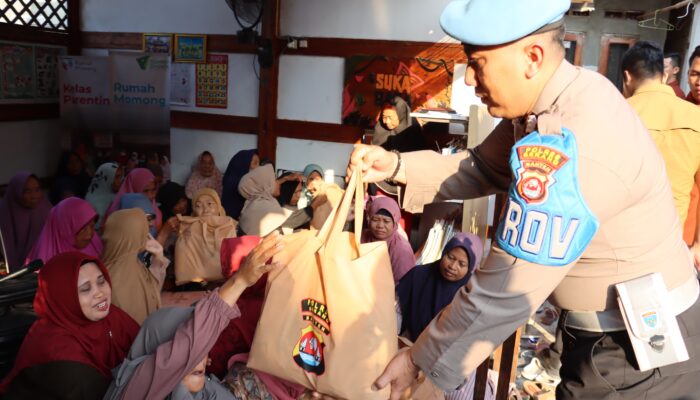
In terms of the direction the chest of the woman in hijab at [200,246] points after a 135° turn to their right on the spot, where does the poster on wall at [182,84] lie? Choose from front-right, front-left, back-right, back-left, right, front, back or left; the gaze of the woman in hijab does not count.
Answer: front-right

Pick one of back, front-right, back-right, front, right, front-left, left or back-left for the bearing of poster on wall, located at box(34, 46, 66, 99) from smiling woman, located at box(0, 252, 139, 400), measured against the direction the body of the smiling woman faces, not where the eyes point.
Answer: back-left

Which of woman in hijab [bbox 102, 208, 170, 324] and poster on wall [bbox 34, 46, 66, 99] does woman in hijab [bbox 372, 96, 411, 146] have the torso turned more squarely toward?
the woman in hijab

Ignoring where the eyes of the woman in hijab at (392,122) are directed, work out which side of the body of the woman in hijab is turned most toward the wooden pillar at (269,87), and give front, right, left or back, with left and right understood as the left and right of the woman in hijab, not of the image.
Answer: right

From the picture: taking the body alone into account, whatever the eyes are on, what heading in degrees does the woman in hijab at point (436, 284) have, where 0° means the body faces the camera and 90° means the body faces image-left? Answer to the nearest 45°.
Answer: approximately 45°

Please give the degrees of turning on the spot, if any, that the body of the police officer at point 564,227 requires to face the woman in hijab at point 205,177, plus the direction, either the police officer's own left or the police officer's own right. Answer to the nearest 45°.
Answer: approximately 45° to the police officer's own right

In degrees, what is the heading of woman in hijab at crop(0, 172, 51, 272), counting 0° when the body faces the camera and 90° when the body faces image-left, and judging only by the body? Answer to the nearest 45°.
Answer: approximately 315°
